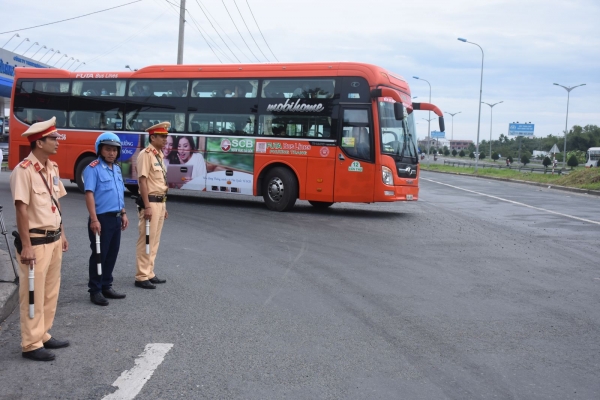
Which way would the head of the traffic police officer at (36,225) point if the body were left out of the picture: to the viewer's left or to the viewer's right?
to the viewer's right

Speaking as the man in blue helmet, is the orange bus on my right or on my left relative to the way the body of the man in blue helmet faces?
on my left

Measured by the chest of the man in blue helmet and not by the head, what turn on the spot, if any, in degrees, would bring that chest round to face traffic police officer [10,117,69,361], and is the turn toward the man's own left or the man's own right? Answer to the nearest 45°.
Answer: approximately 45° to the man's own right

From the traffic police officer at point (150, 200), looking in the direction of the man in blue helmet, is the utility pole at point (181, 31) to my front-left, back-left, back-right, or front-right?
back-right

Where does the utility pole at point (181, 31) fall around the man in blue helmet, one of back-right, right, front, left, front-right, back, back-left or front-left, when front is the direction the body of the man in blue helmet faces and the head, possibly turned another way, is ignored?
back-left

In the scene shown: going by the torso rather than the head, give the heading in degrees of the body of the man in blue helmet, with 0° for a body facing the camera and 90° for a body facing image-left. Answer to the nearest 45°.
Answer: approximately 315°

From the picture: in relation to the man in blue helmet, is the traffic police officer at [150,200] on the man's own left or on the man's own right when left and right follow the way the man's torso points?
on the man's own left
